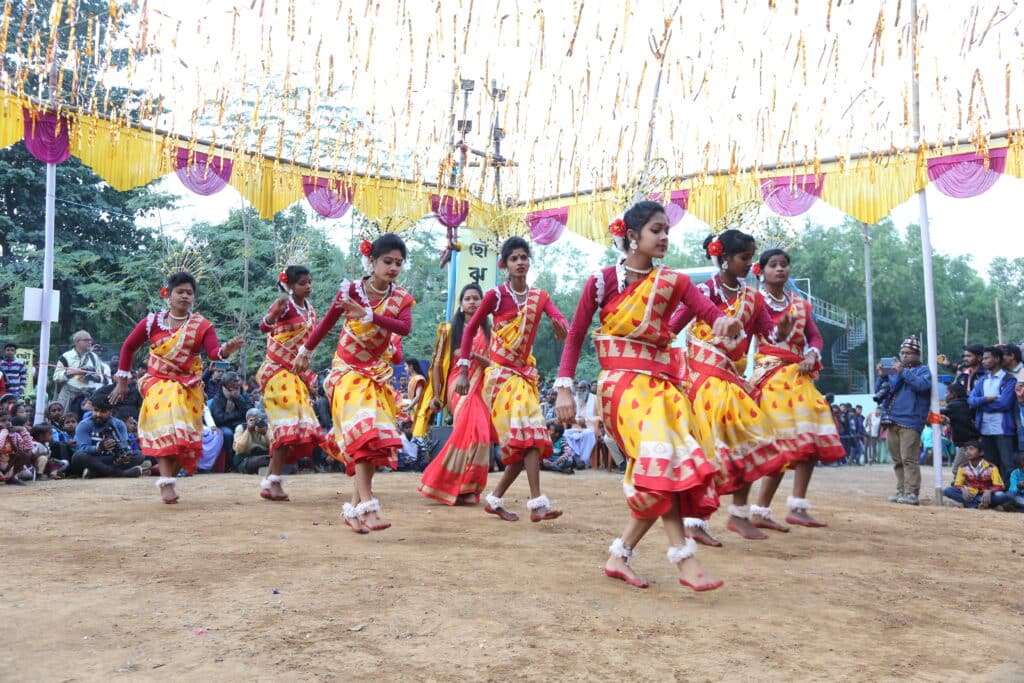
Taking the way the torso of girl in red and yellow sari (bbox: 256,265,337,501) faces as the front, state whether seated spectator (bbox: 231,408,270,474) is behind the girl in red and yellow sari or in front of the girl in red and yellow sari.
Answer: behind

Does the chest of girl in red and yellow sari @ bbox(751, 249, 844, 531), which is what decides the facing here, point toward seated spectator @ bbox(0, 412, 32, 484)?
no

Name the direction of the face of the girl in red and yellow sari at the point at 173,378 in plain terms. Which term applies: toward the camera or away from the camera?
toward the camera

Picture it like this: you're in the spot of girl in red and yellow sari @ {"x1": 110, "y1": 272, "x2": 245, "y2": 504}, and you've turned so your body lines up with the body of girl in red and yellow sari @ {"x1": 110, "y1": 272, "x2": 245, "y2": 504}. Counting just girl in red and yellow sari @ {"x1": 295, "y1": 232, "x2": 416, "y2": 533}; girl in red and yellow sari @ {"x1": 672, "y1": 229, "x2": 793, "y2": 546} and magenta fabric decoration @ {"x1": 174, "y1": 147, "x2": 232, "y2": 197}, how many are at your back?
1

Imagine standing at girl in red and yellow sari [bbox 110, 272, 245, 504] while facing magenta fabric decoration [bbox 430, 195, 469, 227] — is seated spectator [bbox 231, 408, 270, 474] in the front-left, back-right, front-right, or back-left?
front-left

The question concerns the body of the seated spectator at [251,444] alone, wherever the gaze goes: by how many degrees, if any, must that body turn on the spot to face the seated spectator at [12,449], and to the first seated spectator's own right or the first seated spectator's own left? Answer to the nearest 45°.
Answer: approximately 90° to the first seated spectator's own right

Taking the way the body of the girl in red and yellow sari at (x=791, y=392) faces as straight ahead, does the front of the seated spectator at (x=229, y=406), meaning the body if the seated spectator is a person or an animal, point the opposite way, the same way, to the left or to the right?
the same way

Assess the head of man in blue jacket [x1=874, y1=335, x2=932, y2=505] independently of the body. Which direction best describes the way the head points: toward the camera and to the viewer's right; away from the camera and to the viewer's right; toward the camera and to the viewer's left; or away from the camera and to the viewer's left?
toward the camera and to the viewer's left

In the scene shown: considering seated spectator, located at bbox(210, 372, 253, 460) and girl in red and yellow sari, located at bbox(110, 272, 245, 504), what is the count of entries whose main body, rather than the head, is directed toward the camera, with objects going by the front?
2

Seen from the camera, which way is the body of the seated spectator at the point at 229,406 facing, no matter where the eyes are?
toward the camera

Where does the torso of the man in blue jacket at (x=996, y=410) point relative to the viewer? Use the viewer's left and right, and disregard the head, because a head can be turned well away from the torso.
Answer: facing the viewer and to the left of the viewer

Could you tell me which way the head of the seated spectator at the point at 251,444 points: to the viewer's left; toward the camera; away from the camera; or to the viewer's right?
toward the camera

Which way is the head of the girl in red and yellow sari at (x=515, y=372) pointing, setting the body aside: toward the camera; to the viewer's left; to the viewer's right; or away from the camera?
toward the camera

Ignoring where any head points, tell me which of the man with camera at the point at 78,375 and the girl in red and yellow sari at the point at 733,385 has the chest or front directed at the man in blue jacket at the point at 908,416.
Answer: the man with camera

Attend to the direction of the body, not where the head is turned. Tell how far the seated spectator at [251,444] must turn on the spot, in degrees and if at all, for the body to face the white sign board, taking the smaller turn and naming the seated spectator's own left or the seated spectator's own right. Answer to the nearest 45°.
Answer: approximately 135° to the seated spectator's own right
